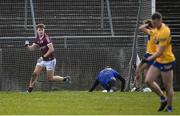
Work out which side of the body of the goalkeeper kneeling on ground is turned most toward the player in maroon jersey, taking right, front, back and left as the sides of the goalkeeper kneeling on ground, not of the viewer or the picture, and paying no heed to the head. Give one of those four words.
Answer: right

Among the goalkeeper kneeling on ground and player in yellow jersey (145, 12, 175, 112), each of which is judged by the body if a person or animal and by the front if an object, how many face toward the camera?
1

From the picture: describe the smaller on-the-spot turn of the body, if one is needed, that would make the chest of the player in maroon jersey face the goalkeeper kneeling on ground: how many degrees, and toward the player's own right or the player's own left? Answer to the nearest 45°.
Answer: approximately 135° to the player's own left

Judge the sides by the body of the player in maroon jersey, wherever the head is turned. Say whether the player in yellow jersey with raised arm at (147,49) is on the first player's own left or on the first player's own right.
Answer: on the first player's own left

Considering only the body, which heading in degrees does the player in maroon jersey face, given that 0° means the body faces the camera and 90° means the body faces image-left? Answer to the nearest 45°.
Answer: approximately 45°
